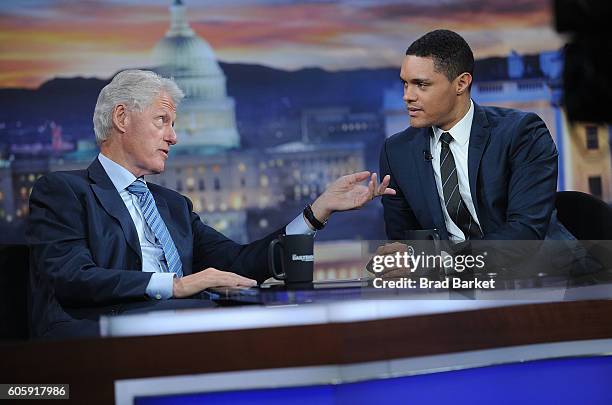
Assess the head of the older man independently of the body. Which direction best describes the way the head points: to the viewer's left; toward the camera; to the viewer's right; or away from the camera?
to the viewer's right

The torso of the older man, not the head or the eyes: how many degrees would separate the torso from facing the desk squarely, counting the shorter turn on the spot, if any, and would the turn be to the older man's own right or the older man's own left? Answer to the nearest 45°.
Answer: approximately 45° to the older man's own right

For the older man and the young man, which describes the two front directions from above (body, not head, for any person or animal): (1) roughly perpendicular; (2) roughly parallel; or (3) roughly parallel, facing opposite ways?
roughly perpendicular

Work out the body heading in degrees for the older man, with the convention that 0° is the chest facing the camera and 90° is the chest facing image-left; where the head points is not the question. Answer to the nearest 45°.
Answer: approximately 315°

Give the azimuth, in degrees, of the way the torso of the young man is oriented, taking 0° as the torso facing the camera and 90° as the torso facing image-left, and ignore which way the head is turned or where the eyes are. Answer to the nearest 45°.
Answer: approximately 45°

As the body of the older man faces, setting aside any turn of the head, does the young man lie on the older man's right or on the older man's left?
on the older man's left
